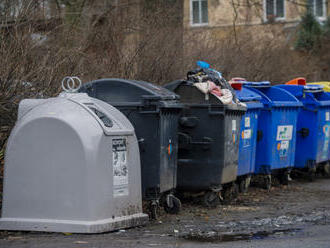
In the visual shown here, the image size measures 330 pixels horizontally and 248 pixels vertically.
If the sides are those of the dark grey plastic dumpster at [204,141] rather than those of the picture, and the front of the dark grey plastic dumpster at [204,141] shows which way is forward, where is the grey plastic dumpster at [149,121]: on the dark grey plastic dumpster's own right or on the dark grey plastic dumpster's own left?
on the dark grey plastic dumpster's own right

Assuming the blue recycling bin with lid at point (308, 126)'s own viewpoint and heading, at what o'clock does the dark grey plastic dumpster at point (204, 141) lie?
The dark grey plastic dumpster is roughly at 2 o'clock from the blue recycling bin with lid.

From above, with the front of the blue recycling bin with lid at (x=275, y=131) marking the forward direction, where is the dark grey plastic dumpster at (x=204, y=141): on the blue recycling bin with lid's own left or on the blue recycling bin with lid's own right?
on the blue recycling bin with lid's own right

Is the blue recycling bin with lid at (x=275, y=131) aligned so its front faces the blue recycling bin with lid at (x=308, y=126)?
no

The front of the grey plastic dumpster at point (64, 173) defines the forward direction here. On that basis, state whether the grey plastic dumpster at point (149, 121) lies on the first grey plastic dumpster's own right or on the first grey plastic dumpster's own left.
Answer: on the first grey plastic dumpster's own left

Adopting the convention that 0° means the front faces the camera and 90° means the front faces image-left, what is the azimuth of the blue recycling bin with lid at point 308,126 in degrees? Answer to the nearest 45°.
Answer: approximately 315°

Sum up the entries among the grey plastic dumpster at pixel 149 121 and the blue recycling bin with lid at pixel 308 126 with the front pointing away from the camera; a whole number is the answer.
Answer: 0

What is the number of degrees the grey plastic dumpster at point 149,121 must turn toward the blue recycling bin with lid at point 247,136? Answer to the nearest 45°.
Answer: approximately 90° to its left

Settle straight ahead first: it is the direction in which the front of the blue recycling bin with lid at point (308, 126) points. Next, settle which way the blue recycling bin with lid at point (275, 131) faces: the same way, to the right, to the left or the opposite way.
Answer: the same way

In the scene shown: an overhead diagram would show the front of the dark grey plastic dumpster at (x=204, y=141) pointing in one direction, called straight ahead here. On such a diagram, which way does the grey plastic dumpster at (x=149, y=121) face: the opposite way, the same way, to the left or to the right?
the same way

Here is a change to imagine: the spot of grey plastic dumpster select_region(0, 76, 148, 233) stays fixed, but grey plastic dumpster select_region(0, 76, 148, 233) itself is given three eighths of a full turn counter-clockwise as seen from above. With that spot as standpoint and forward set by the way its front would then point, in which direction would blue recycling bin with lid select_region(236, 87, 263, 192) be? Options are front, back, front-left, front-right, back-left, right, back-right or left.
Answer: front-right

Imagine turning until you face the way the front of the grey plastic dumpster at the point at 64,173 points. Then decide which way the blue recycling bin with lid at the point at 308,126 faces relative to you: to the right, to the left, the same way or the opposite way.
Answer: the same way

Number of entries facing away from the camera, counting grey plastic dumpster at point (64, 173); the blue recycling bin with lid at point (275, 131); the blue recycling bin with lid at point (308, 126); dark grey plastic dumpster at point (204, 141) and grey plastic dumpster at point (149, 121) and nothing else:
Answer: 0

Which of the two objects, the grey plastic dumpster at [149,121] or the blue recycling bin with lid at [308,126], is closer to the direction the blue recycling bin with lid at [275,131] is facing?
the grey plastic dumpster

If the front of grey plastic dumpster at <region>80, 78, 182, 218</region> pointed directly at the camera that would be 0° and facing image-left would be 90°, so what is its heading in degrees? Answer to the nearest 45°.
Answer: approximately 315°

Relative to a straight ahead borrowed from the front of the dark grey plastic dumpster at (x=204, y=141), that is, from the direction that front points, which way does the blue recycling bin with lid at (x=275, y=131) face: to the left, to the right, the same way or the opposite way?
the same way

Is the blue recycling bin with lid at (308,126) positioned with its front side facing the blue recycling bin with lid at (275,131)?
no

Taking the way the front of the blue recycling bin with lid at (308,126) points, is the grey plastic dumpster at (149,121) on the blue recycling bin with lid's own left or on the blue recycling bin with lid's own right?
on the blue recycling bin with lid's own right

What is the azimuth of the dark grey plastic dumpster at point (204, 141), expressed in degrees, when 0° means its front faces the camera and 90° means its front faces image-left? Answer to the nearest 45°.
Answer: approximately 315°

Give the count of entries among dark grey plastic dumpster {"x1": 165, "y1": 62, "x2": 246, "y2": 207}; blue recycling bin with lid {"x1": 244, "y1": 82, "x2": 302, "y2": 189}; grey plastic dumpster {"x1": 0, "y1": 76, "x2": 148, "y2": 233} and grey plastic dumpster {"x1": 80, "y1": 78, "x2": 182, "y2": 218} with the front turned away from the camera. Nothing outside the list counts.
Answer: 0

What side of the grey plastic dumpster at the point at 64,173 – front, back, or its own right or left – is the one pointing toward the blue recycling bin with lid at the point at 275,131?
left

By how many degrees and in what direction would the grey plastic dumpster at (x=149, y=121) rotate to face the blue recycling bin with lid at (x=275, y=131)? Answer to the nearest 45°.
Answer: approximately 90° to its left

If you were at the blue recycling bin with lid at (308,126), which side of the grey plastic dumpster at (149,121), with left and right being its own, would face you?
left
